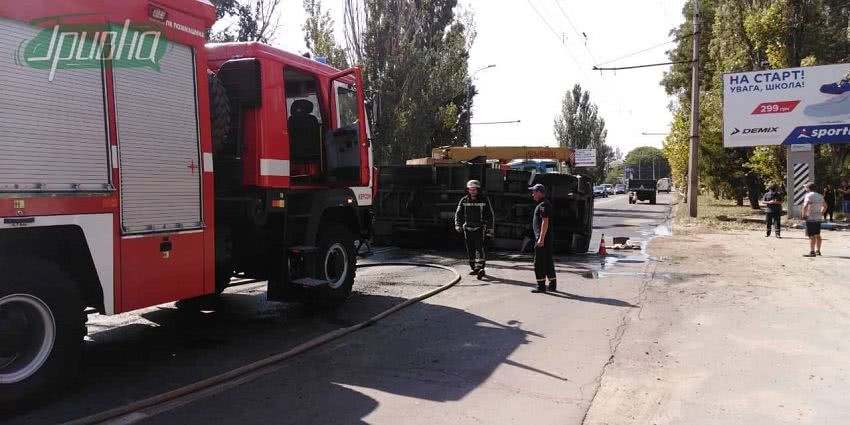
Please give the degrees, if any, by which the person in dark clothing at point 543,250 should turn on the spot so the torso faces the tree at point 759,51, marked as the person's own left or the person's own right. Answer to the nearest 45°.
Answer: approximately 135° to the person's own right

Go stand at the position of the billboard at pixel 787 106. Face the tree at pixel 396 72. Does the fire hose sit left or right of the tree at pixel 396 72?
left

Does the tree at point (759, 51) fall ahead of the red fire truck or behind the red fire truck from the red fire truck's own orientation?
ahead

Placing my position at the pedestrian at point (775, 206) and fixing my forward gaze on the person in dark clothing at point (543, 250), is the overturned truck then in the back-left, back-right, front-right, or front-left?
front-right

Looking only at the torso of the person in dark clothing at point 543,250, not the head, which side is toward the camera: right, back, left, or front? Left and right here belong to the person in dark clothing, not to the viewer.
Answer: left

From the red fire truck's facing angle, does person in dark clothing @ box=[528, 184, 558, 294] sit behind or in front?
in front

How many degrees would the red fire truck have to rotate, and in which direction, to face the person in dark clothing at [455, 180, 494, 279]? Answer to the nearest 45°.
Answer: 0° — it already faces them

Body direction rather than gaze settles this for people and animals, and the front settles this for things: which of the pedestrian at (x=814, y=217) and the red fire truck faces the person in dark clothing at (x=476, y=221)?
the red fire truck

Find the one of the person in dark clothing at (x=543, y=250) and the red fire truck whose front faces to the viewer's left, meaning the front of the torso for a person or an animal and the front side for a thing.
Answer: the person in dark clothing
